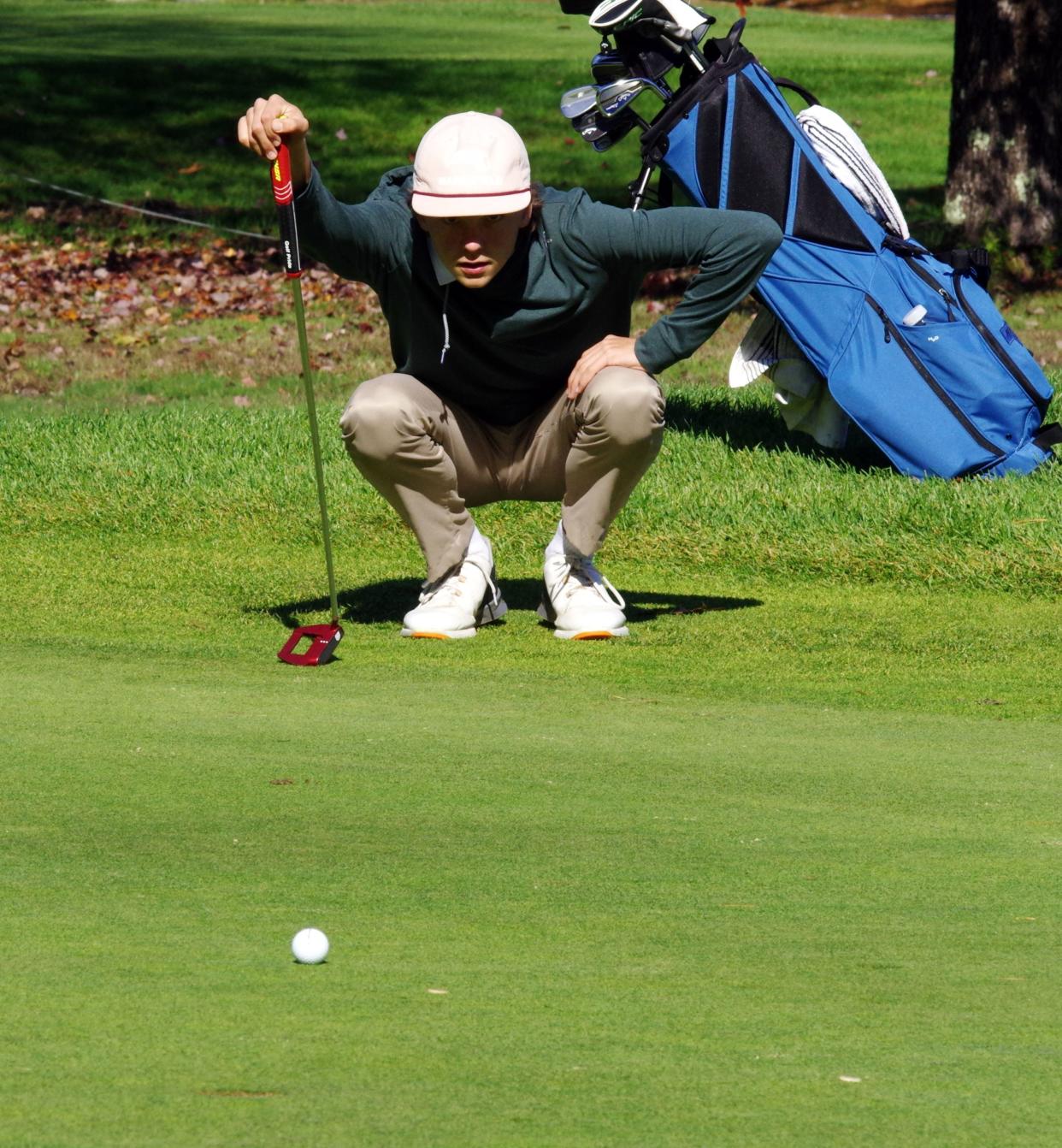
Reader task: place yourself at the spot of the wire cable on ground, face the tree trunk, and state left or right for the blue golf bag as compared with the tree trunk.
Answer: right

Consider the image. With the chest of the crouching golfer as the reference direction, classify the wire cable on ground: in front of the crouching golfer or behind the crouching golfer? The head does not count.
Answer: behind

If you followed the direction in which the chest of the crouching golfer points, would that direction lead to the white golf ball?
yes

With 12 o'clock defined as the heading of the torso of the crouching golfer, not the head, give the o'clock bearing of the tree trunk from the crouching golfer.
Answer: The tree trunk is roughly at 7 o'clock from the crouching golfer.

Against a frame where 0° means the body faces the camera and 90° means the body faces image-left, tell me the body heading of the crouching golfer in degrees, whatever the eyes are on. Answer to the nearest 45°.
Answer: approximately 0°

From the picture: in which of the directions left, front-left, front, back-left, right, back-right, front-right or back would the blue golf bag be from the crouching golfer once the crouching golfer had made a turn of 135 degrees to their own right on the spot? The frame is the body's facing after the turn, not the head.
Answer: right

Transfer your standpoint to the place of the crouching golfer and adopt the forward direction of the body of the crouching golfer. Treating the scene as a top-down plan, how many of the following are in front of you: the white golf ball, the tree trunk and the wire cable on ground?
1
